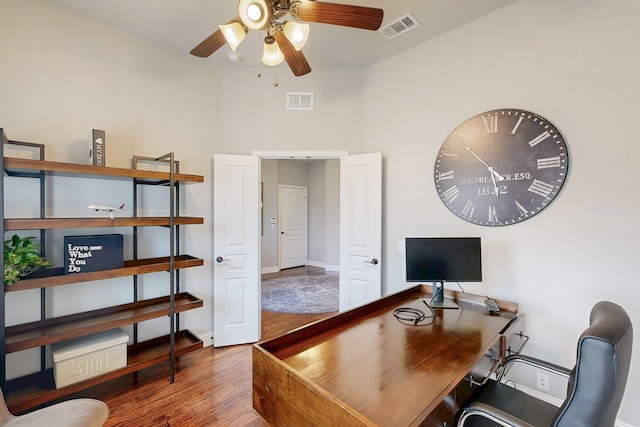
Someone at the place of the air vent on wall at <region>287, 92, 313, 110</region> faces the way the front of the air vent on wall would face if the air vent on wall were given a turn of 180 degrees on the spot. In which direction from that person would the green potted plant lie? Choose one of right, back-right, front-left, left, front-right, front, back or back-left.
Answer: back-left

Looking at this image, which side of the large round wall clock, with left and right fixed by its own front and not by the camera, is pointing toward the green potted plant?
front

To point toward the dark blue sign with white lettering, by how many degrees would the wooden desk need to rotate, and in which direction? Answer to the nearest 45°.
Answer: approximately 135° to its right

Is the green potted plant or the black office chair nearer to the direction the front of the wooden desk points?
the black office chair

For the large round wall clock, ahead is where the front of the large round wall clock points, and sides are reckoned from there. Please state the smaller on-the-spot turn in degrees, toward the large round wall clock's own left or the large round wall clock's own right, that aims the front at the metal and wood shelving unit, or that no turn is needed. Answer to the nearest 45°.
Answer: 0° — it already faces it

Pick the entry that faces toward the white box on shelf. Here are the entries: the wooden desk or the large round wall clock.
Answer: the large round wall clock

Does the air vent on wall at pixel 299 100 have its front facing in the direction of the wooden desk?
yes

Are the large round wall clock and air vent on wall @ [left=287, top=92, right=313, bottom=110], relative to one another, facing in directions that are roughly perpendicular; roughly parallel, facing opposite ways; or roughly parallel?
roughly perpendicular

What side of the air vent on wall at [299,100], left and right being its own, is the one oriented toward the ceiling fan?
front

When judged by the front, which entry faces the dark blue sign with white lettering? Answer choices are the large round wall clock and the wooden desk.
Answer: the large round wall clock

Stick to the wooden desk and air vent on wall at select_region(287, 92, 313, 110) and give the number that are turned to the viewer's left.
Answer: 0
